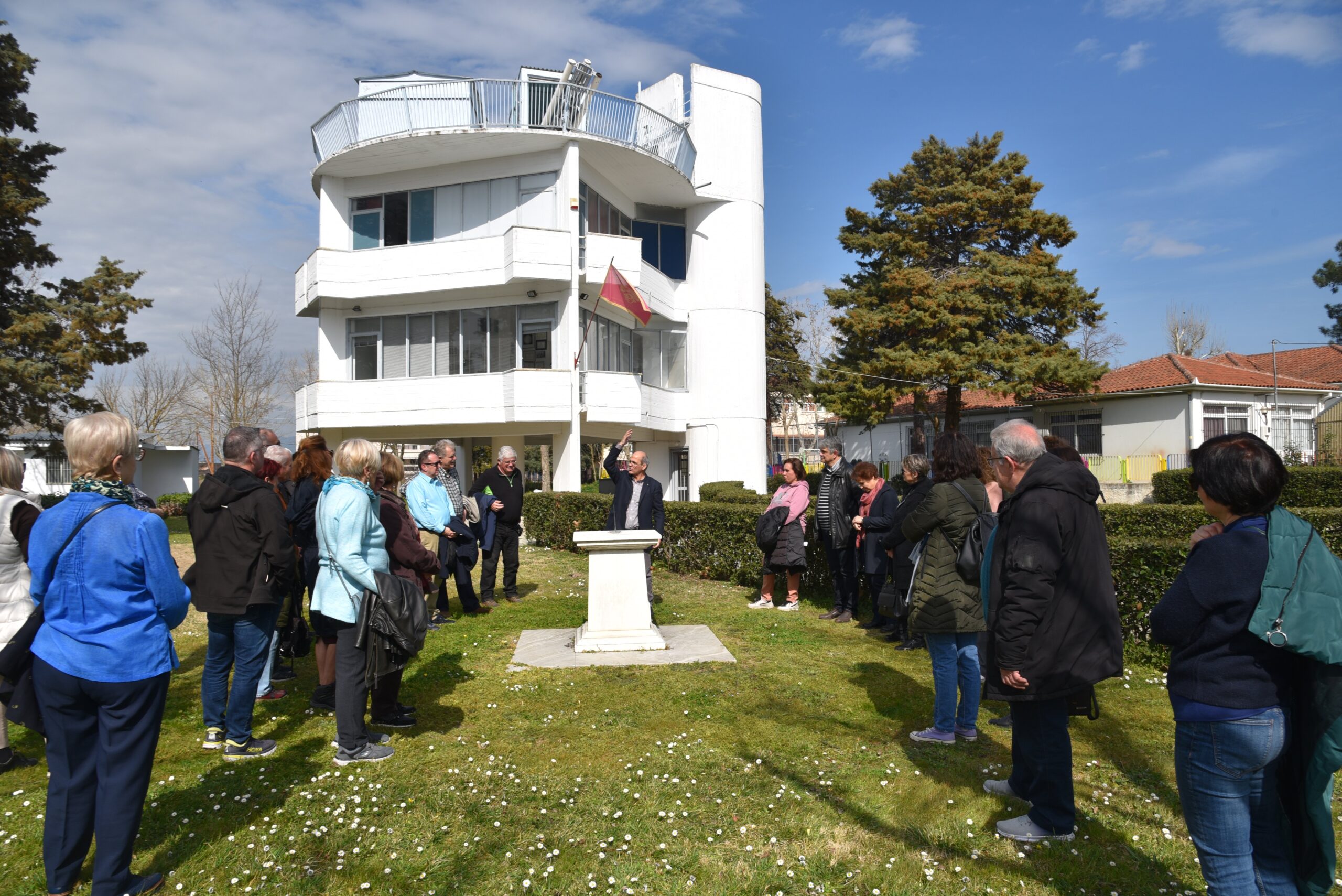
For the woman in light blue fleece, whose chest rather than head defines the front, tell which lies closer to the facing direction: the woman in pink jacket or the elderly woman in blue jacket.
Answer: the woman in pink jacket

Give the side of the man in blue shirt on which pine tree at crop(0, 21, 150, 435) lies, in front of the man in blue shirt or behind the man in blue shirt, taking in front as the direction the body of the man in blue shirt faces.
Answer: behind

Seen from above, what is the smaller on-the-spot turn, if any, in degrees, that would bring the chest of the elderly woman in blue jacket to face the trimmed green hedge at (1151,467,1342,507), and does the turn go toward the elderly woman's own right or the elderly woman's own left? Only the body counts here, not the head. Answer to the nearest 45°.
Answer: approximately 45° to the elderly woman's own right

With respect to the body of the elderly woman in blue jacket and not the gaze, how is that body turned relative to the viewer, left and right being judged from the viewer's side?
facing away from the viewer and to the right of the viewer

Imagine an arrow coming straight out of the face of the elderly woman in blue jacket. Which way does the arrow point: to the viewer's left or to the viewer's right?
to the viewer's right

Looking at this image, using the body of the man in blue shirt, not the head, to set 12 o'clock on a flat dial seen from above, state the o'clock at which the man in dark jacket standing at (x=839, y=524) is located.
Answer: The man in dark jacket standing is roughly at 11 o'clock from the man in blue shirt.

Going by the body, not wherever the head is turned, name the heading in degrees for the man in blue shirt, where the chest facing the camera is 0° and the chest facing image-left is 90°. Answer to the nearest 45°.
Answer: approximately 315°

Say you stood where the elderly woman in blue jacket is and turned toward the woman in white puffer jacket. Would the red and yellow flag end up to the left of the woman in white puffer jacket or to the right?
right

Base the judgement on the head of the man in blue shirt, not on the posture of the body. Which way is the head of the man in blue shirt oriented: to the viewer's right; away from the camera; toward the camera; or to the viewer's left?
to the viewer's right

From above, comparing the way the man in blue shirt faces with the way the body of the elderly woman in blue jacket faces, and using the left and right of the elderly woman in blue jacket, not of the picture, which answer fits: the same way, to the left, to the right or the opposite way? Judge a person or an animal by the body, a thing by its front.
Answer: to the right
